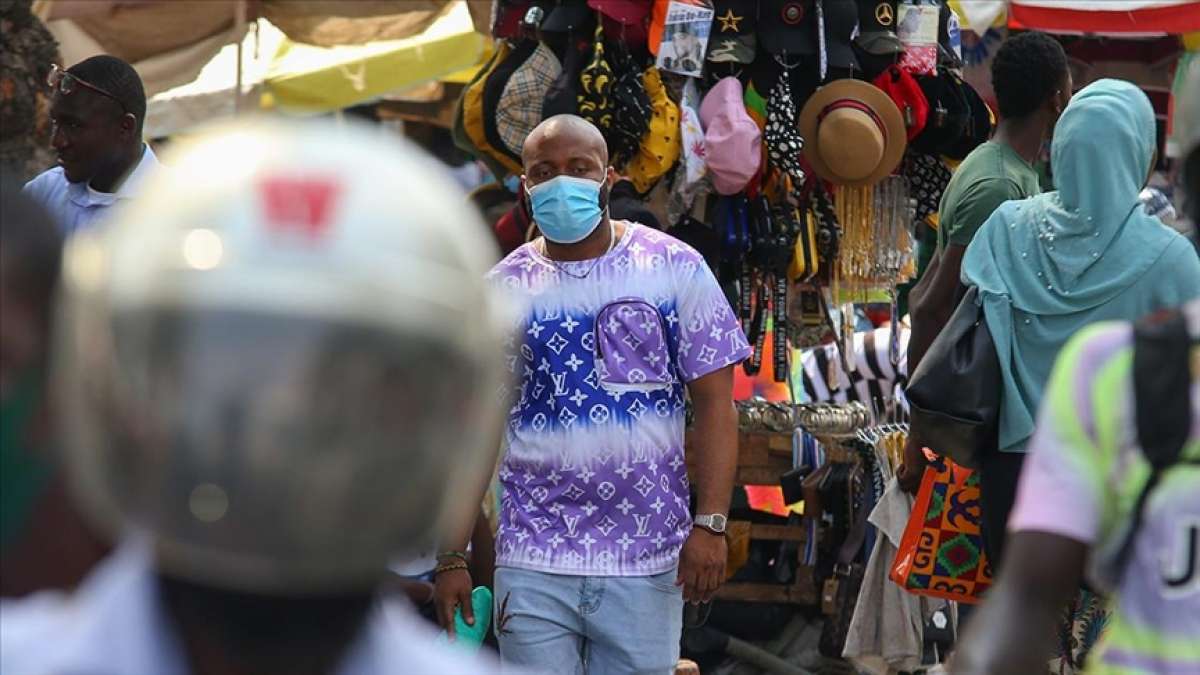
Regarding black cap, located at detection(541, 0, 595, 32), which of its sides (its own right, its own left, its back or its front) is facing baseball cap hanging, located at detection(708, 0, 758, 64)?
left

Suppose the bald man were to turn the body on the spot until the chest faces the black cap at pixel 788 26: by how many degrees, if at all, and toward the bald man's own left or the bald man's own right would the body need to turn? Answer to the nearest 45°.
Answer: approximately 180°

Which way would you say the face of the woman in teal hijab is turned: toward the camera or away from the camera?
away from the camera
